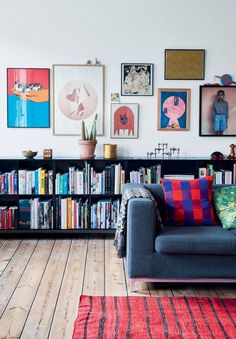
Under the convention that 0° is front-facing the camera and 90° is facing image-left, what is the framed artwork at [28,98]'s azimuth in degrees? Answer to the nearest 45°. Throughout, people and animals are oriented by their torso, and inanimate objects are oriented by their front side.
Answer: approximately 0°

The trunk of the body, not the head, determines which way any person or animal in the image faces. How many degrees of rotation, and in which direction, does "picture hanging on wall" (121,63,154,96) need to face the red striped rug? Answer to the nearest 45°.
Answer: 0° — it already faces it

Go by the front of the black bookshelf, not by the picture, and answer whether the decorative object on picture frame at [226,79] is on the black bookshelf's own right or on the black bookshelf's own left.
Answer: on the black bookshelf's own left
